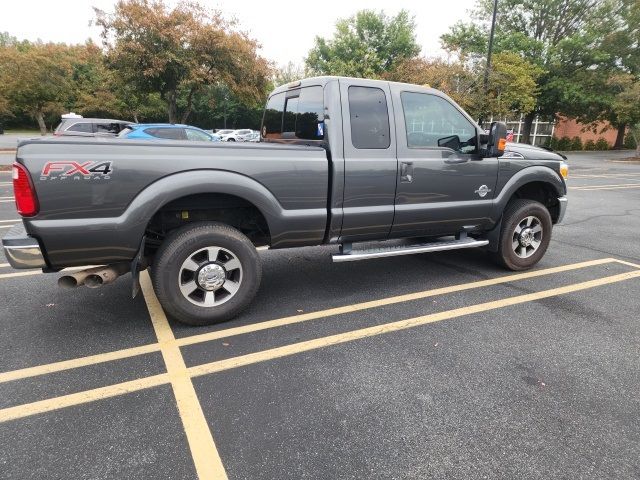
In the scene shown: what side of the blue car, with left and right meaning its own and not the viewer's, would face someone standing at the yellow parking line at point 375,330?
right

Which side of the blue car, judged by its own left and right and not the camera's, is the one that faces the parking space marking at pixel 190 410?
right

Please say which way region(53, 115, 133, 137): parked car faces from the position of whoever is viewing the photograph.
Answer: facing to the right of the viewer

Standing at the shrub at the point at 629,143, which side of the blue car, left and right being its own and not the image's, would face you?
front

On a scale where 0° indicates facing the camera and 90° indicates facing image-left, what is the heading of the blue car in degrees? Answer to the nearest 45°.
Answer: approximately 270°

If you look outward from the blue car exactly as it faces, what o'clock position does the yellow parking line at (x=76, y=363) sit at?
The yellow parking line is roughly at 3 o'clock from the blue car.

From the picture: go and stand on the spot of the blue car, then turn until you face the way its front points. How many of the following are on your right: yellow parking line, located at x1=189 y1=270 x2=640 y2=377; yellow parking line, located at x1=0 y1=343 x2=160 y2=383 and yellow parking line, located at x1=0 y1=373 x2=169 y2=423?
3

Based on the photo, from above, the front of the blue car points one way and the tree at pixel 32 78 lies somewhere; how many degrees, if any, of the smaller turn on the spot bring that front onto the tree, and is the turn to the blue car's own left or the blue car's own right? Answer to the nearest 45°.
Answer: approximately 90° to the blue car's own left

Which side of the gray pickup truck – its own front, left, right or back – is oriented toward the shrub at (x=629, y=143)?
front

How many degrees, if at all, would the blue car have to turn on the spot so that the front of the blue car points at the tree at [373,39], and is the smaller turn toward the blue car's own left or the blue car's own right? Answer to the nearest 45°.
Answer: approximately 45° to the blue car's own left

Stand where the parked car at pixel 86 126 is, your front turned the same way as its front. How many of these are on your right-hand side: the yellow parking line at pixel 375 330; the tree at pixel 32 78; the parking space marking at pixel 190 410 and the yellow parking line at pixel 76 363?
3

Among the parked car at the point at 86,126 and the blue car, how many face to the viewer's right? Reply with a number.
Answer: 2

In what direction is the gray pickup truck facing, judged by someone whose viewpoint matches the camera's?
facing away from the viewer and to the right of the viewer
